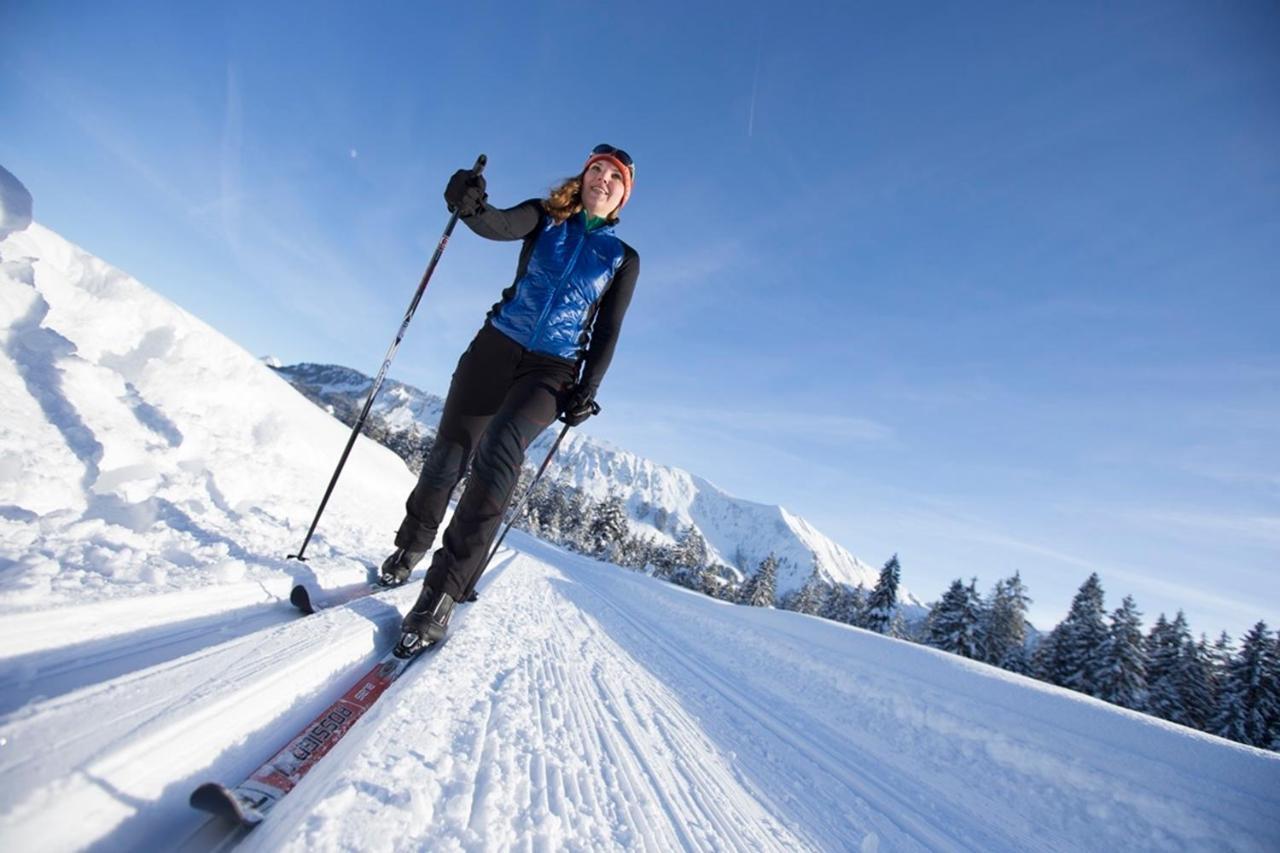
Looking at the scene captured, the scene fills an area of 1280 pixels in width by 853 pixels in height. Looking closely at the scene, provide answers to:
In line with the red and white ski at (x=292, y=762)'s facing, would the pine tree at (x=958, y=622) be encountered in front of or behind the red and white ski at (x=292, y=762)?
behind

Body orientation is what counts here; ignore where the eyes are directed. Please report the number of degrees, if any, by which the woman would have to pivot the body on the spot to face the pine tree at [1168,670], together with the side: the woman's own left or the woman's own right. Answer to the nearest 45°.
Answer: approximately 135° to the woman's own left

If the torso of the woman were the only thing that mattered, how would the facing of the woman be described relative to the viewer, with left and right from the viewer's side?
facing the viewer

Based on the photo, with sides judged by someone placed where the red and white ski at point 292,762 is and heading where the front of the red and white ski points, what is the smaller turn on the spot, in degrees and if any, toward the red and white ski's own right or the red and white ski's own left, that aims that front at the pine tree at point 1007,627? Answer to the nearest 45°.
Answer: approximately 180°

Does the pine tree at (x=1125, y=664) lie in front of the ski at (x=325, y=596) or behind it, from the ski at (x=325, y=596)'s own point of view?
behind

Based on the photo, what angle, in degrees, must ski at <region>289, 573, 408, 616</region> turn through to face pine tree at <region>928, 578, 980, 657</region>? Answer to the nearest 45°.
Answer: approximately 180°

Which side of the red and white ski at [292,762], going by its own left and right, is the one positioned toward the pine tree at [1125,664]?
back

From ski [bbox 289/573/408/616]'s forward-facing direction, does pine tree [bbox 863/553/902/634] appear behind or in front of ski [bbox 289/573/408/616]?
behind

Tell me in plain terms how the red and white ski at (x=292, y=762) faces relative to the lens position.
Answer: facing the viewer and to the left of the viewer
